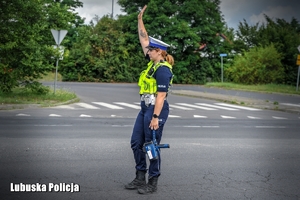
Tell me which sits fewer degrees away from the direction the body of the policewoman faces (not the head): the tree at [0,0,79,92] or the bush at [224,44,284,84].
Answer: the tree
